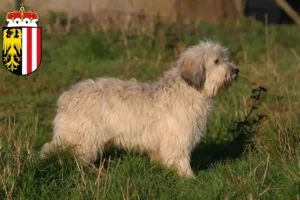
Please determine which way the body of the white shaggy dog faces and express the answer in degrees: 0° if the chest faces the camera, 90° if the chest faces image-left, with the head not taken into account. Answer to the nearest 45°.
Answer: approximately 270°
